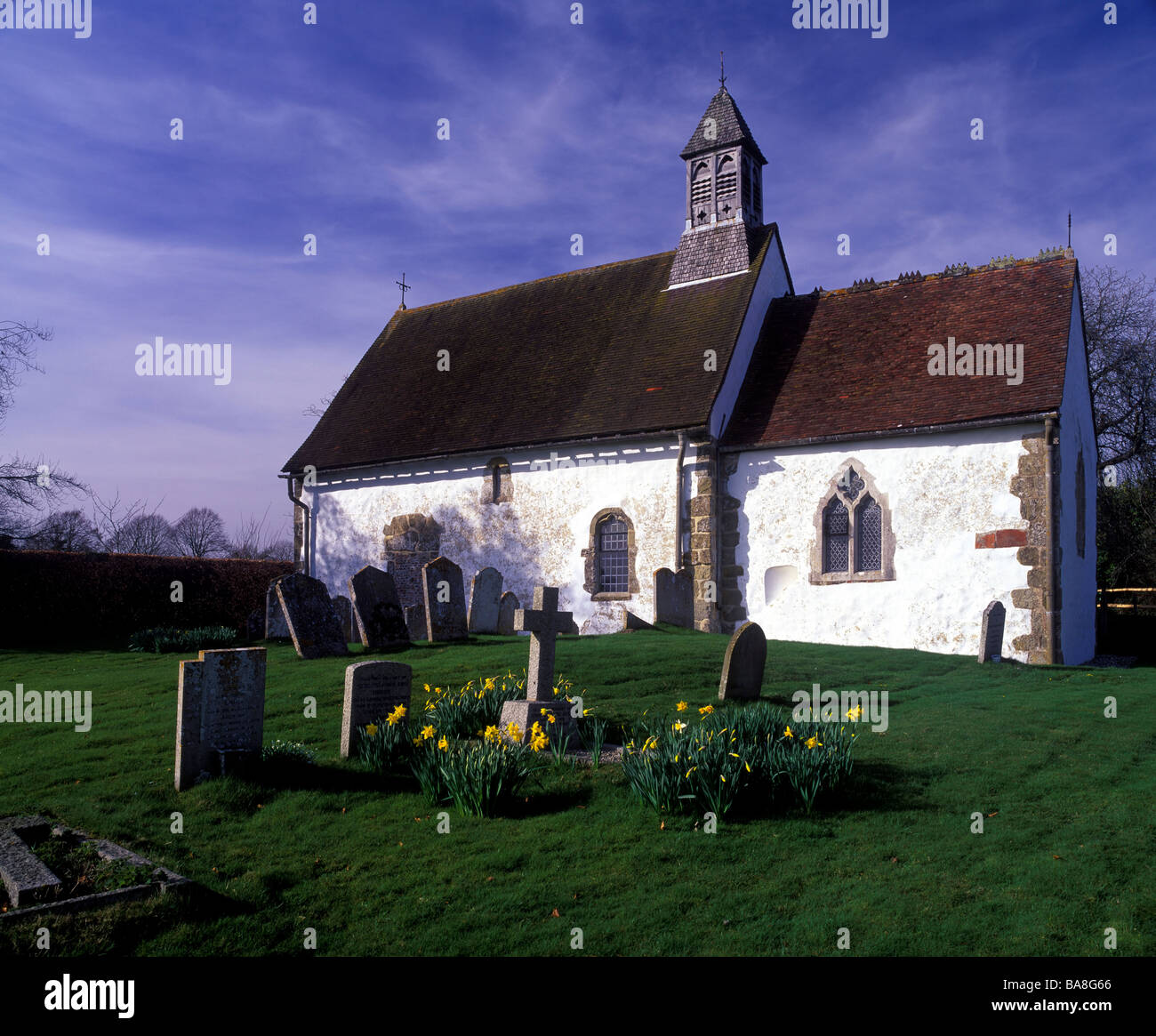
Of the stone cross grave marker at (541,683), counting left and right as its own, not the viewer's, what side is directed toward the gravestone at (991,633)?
left

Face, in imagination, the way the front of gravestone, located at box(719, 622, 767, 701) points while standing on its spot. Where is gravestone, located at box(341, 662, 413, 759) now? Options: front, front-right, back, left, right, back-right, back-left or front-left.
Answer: right

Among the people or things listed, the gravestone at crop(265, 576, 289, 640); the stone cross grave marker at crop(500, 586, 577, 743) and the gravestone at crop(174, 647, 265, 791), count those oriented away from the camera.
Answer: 0

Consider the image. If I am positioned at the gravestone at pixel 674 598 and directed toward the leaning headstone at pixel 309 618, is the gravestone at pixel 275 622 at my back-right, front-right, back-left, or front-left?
front-right

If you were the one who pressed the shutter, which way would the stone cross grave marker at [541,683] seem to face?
facing the viewer and to the right of the viewer

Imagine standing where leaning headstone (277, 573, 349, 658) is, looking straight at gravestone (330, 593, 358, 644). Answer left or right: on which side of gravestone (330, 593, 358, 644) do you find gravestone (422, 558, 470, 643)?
right

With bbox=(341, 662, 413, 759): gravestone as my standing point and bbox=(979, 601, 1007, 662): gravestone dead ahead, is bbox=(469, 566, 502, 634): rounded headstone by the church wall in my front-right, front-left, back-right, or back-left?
front-left

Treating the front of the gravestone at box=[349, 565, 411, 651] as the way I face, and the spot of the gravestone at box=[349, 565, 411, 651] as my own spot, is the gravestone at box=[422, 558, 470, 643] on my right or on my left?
on my left

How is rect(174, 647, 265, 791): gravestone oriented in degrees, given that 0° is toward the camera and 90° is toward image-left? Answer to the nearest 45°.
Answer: approximately 315°

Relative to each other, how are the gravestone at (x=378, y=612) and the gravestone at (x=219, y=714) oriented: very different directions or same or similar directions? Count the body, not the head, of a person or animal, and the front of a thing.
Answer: same or similar directions

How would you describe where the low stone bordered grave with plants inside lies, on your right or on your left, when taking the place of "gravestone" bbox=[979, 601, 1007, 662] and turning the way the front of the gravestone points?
on your right

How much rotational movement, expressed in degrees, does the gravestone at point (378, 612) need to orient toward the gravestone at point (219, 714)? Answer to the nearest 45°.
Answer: approximately 45° to its right
